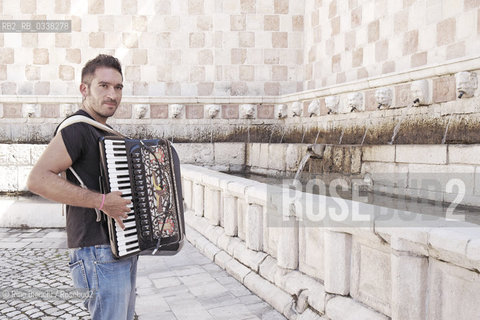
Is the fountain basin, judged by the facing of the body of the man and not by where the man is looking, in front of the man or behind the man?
in front
